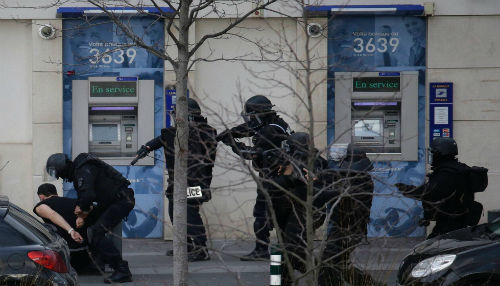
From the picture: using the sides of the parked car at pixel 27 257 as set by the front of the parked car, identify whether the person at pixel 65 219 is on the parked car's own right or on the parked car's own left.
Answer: on the parked car's own right

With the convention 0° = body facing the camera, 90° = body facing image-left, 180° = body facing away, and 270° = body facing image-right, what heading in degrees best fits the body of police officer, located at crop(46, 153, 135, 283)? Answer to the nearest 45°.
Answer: approximately 90°

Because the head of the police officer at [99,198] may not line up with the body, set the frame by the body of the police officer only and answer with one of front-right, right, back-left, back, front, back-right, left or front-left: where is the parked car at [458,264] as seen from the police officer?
back-left

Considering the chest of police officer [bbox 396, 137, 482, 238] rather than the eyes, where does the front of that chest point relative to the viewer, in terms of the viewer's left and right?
facing to the left of the viewer
